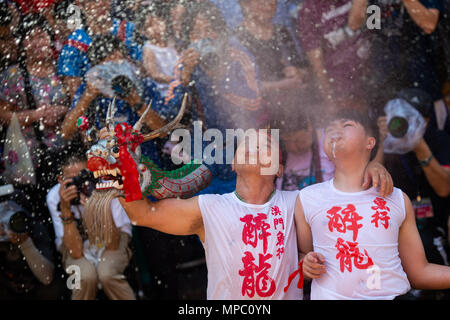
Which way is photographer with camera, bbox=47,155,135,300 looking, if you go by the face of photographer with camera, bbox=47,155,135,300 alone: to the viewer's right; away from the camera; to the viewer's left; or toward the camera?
toward the camera

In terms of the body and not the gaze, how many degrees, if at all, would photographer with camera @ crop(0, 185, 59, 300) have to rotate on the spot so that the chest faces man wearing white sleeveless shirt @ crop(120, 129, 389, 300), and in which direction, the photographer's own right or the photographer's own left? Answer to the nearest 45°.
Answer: approximately 45° to the photographer's own left

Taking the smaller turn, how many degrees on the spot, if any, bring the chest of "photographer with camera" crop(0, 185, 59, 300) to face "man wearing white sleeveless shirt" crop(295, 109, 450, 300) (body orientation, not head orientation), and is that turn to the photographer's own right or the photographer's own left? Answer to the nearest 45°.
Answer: approximately 45° to the photographer's own left

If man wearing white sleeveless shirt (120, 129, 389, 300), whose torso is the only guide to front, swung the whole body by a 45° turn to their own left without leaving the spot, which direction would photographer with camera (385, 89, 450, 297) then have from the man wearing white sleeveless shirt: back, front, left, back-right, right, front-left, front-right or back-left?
left

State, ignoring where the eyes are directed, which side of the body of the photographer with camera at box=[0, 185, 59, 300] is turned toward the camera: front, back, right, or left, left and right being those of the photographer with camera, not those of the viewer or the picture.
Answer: front

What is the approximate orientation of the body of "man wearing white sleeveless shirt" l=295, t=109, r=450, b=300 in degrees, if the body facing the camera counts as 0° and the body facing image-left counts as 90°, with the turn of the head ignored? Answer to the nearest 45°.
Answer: approximately 0°

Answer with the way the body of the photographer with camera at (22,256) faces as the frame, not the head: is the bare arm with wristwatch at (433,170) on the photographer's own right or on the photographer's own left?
on the photographer's own left

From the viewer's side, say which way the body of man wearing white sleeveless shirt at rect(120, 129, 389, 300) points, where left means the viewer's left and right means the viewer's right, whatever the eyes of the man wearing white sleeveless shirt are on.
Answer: facing the viewer

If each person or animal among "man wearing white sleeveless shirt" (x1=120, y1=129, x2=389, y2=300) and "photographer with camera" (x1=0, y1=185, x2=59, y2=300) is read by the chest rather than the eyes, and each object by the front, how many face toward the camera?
2

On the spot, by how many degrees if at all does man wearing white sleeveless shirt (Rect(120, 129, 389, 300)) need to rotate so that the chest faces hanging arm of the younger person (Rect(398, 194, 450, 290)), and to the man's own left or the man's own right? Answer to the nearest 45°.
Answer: approximately 90° to the man's own left

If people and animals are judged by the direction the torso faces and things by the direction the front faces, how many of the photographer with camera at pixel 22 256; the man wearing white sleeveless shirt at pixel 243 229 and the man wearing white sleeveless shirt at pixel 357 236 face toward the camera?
3
